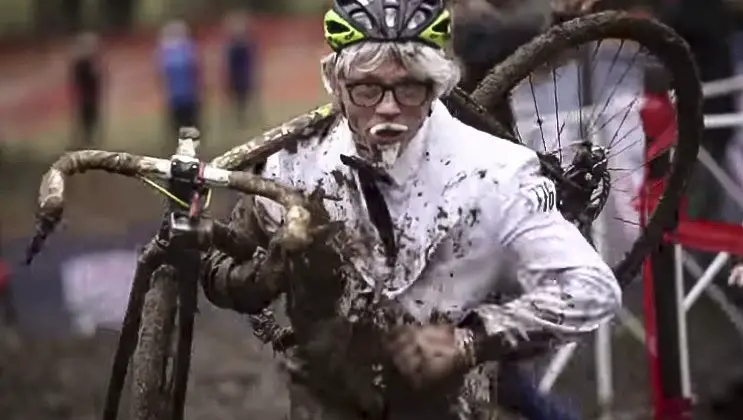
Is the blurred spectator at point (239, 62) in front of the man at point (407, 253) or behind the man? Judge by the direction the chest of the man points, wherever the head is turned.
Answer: behind

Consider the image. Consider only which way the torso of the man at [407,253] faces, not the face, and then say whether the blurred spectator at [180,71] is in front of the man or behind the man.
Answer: behind

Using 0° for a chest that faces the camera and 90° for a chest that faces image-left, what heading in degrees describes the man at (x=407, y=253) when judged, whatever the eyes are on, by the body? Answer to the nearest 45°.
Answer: approximately 0°

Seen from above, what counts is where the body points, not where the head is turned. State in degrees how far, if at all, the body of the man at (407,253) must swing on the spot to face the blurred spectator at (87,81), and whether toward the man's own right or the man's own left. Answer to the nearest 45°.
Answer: approximately 135° to the man's own right

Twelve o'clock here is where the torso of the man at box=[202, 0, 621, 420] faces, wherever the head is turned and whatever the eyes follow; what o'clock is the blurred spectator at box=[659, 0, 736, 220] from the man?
The blurred spectator is roughly at 7 o'clock from the man.
